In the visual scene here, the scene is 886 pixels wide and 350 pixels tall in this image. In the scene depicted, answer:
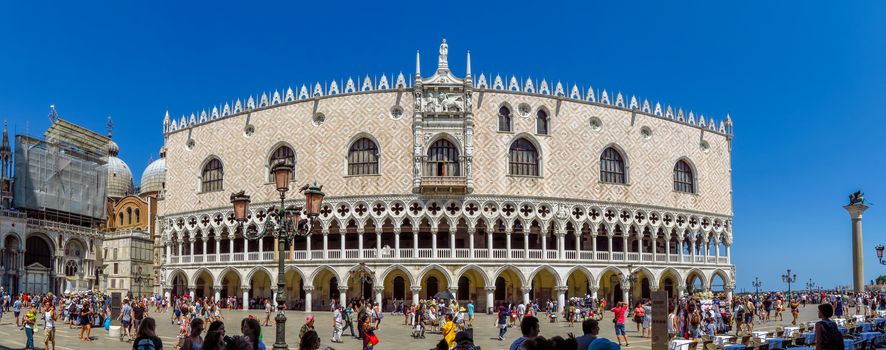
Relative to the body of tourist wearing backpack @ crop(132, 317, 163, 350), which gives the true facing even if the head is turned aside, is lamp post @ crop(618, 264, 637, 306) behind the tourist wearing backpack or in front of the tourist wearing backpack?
in front

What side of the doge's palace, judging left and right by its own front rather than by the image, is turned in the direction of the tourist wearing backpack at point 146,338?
front

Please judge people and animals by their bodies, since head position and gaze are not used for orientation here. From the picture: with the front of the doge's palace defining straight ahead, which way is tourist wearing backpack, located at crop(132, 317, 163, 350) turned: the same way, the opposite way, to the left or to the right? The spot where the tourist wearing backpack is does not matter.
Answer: the opposite way

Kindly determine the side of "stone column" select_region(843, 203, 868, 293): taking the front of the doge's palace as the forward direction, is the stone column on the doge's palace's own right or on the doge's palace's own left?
on the doge's palace's own left

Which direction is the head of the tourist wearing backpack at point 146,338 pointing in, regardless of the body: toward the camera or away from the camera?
away from the camera

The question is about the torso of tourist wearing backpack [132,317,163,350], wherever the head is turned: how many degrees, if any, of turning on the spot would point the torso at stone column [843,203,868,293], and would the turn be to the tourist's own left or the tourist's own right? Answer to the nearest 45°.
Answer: approximately 45° to the tourist's own right

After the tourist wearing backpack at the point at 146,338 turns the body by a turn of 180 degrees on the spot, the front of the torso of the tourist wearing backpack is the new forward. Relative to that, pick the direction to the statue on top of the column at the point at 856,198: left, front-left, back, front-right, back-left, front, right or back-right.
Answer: back-left

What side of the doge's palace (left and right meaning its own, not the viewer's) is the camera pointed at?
front

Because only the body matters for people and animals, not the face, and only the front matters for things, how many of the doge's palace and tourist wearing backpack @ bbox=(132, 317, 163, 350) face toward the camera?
1

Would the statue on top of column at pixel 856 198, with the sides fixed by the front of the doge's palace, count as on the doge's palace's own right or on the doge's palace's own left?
on the doge's palace's own left

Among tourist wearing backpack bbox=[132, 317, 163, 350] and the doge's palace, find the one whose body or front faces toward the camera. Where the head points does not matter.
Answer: the doge's palace

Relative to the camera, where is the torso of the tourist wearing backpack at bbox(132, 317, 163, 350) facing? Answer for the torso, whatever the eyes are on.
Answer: away from the camera

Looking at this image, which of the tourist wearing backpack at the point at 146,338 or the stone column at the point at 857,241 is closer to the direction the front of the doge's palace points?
the tourist wearing backpack
